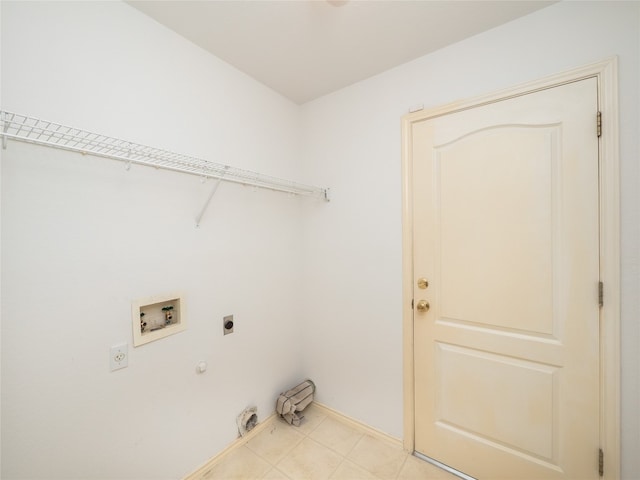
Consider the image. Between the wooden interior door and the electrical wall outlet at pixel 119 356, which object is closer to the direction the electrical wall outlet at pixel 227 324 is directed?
the wooden interior door

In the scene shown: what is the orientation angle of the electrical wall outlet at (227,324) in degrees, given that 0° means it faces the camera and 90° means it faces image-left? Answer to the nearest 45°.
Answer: approximately 315°

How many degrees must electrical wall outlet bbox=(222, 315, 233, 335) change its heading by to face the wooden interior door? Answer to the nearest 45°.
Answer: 0° — it already faces it

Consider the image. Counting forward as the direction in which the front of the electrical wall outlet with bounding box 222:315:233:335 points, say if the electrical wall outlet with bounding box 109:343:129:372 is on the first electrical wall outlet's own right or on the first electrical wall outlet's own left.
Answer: on the first electrical wall outlet's own right
